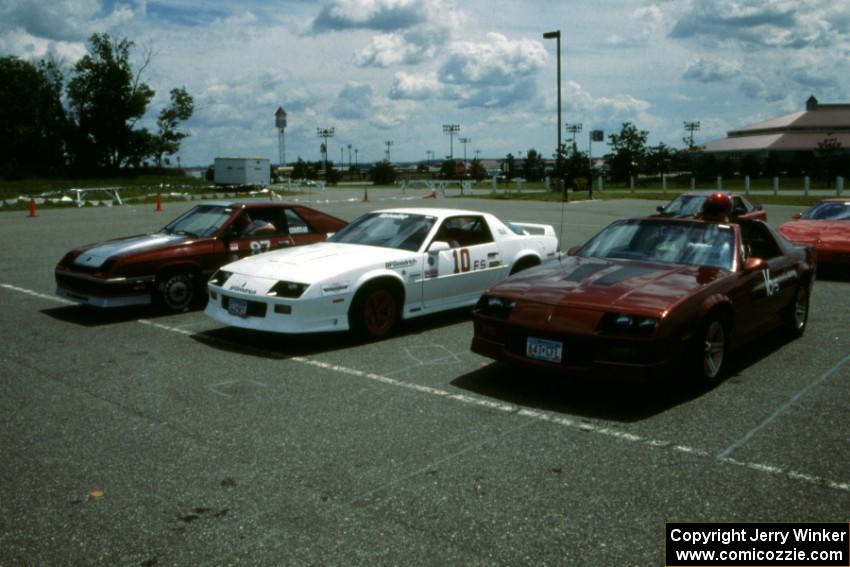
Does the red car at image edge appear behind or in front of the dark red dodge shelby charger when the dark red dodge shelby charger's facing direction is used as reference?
behind

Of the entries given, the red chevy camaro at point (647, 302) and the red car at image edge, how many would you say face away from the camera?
0

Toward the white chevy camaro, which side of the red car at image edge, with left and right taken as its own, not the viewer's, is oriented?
front

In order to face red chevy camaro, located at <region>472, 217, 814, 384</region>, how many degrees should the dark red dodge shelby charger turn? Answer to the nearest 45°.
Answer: approximately 90° to its left

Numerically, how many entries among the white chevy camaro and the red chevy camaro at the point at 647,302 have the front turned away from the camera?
0

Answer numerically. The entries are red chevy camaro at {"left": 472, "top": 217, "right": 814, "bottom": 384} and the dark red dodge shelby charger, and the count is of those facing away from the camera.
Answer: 0

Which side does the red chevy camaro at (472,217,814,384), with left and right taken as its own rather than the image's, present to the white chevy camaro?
right

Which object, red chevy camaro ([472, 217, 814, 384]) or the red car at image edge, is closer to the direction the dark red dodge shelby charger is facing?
the red chevy camaro

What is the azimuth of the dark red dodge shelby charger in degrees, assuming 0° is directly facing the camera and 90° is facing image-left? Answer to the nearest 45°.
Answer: approximately 45°

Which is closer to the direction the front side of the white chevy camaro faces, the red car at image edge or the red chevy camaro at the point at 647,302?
the red chevy camaro

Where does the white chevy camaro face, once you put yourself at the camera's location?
facing the viewer and to the left of the viewer

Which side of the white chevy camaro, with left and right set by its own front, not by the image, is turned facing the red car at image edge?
back
